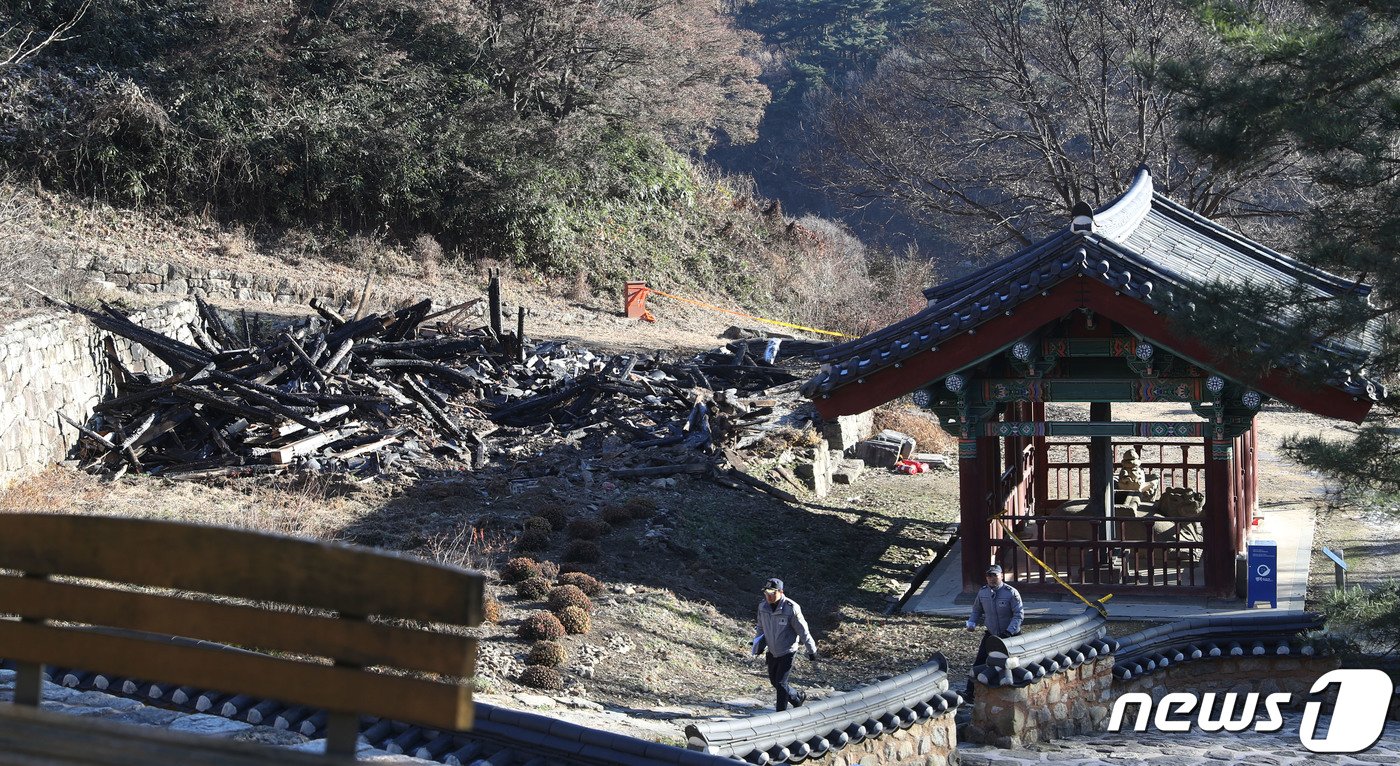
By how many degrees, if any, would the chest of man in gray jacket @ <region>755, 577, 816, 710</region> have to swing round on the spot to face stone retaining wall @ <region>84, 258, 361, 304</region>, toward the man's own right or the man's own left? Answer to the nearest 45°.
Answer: approximately 90° to the man's own right

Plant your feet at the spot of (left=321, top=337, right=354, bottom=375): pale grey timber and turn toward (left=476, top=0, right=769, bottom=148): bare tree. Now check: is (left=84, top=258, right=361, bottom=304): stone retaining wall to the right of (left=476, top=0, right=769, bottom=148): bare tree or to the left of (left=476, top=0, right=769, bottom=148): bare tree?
left

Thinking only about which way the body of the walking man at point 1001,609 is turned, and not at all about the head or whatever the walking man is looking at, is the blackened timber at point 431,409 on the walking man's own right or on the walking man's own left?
on the walking man's own right

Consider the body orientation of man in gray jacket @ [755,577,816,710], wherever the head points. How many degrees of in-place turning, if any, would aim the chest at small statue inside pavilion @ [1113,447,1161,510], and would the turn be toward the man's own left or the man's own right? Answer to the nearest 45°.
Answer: approximately 180°

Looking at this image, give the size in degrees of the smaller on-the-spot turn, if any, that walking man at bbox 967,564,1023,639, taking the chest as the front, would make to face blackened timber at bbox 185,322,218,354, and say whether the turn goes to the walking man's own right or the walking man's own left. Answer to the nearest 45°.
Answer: approximately 90° to the walking man's own right

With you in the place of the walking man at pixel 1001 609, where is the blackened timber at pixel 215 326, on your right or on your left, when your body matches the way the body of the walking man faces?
on your right
